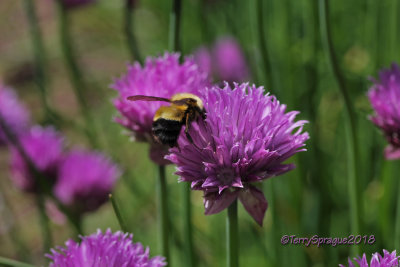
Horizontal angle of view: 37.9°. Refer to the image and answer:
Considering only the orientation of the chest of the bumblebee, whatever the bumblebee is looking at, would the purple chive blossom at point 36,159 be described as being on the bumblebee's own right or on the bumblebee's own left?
on the bumblebee's own left

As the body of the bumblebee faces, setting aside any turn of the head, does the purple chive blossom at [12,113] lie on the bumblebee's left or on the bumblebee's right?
on the bumblebee's left

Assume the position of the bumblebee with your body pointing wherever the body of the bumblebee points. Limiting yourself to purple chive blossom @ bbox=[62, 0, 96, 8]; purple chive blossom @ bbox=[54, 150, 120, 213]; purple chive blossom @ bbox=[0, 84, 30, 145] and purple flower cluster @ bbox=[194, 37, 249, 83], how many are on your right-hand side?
0

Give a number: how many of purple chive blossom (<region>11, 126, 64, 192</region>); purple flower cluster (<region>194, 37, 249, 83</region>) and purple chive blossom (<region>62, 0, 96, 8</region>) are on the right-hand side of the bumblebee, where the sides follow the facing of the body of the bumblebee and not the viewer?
0

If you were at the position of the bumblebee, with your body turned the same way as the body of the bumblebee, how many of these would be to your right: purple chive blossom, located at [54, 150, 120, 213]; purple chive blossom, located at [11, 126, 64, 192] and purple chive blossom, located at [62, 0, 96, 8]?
0

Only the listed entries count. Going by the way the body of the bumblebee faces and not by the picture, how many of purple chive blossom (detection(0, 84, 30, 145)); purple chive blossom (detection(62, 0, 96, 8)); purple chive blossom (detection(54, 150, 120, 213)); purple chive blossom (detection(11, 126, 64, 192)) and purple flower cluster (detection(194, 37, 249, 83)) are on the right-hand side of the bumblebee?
0

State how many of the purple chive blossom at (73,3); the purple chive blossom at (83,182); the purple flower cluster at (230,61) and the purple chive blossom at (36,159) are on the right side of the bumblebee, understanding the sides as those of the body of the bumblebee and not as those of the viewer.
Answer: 0

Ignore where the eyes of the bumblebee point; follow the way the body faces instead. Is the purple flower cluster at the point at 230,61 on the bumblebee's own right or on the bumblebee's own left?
on the bumblebee's own left

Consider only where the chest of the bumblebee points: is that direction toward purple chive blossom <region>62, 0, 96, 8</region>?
no

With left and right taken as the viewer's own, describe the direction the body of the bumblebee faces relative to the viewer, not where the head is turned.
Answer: facing to the right of the viewer

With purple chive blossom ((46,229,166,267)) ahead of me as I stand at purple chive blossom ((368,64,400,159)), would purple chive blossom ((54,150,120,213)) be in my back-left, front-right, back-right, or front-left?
front-right
